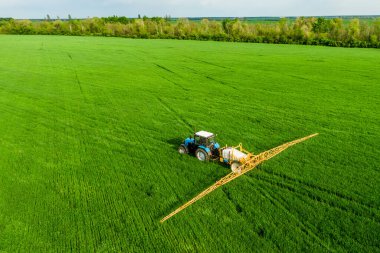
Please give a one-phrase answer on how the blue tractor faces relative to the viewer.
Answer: facing away from the viewer and to the left of the viewer
